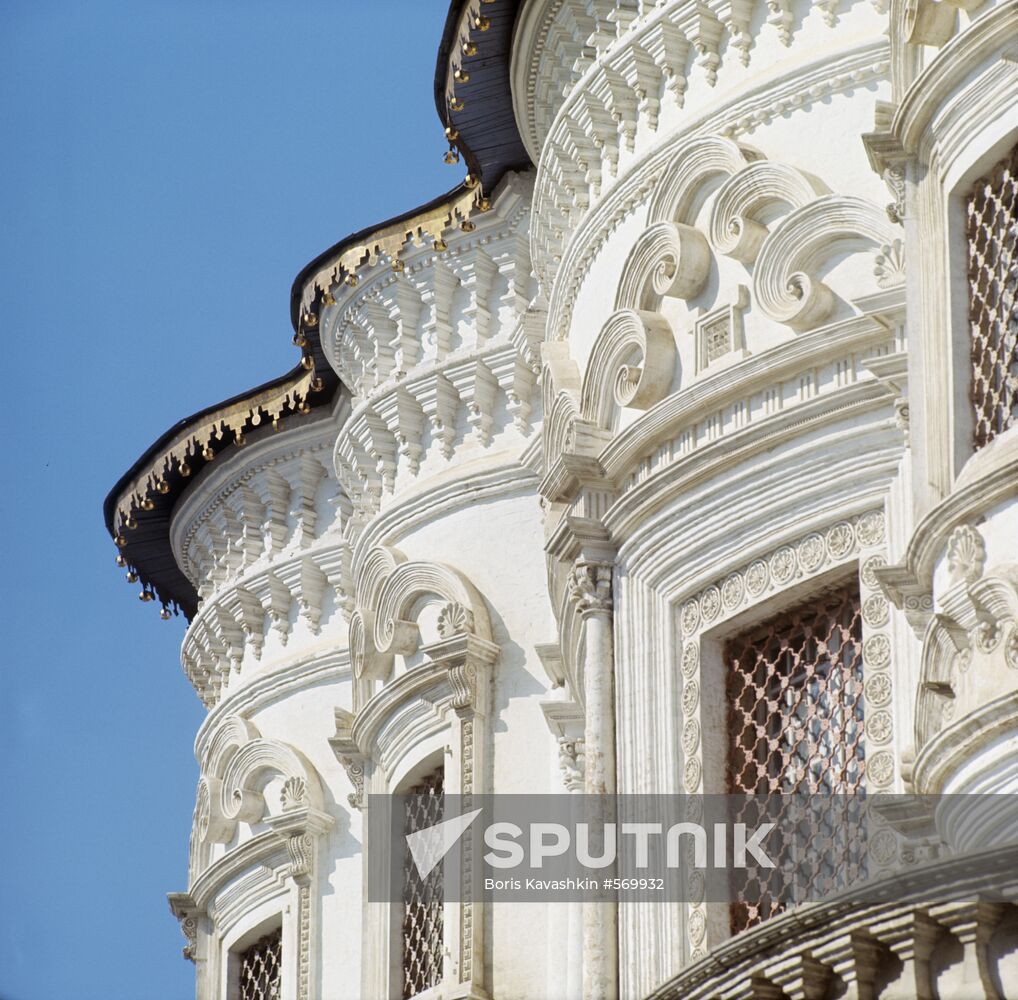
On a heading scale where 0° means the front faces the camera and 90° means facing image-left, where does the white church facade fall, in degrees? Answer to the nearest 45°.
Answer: approximately 45°
